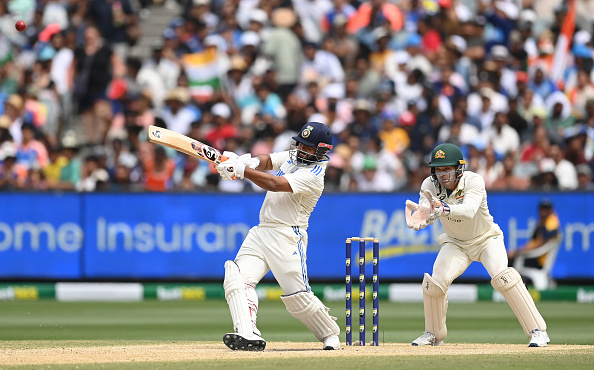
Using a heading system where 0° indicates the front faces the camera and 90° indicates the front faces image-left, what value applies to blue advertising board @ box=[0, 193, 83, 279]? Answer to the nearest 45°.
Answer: approximately 0°

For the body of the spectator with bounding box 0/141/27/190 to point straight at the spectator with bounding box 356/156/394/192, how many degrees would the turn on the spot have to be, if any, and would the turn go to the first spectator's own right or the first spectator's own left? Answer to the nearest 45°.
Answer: approximately 90° to the first spectator's own left

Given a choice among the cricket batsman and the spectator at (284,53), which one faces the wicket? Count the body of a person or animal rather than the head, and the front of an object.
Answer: the spectator

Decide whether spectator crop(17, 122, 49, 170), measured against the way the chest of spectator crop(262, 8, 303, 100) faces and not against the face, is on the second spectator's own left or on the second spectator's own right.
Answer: on the second spectator's own right

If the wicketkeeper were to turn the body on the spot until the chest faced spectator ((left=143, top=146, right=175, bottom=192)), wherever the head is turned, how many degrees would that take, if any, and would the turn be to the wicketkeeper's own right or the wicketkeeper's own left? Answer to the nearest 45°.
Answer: approximately 90° to the wicketkeeper's own right

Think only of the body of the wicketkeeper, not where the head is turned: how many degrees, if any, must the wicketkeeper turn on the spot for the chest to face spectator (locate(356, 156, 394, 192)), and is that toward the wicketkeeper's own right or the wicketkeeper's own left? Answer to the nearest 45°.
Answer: approximately 135° to the wicketkeeper's own right
